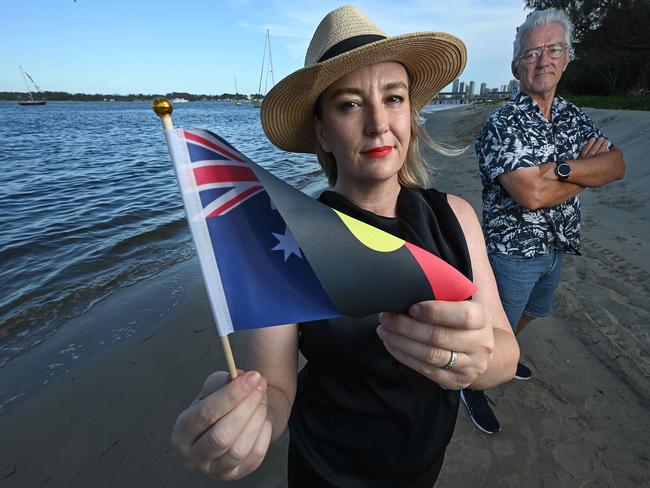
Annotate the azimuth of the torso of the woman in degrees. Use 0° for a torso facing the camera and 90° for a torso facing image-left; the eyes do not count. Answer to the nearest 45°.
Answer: approximately 0°

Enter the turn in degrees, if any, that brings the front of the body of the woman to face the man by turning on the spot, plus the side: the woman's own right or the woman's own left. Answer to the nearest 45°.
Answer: approximately 135° to the woman's own left
